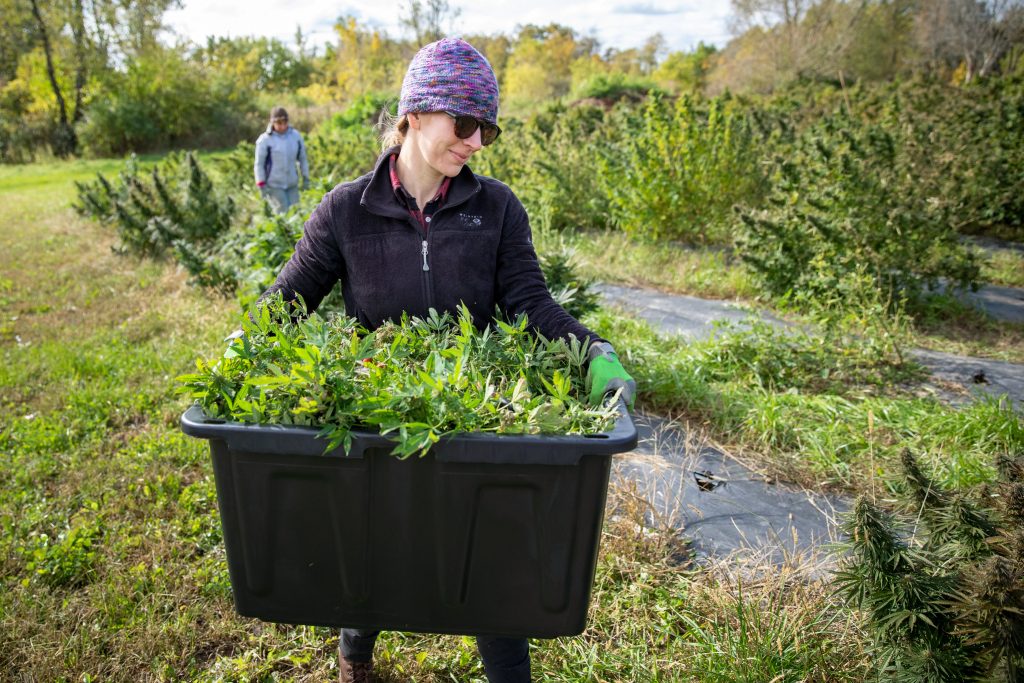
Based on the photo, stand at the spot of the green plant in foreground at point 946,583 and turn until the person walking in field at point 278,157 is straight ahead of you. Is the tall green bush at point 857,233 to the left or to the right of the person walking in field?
right

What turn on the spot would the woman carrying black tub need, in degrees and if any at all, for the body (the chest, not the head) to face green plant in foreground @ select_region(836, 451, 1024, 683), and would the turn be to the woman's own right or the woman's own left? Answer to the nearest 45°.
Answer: approximately 45° to the woman's own left

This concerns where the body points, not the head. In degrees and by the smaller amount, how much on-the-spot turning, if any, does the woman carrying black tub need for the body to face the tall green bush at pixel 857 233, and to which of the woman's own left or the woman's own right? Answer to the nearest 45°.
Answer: approximately 135° to the woman's own left

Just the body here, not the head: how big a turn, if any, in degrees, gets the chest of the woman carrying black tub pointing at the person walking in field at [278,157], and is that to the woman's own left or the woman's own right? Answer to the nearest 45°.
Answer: approximately 180°

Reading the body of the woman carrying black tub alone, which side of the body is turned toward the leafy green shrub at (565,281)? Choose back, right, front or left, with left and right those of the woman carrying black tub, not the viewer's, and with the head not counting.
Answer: back

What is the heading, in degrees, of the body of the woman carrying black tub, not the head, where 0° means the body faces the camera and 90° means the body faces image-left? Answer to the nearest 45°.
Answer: approximately 0°

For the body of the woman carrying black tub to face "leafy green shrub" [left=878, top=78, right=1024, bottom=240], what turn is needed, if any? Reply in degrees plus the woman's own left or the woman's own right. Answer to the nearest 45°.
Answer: approximately 135° to the woman's own left

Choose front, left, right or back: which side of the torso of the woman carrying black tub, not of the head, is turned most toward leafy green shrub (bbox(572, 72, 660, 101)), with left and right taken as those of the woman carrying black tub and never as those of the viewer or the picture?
back

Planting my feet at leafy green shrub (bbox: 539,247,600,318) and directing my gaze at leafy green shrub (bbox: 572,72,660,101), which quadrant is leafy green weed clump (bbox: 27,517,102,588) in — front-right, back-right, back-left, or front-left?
back-left
